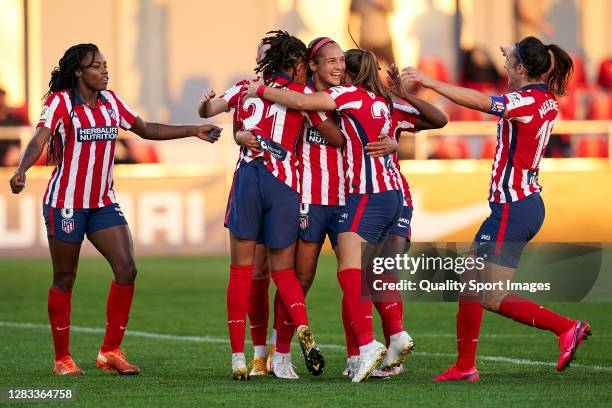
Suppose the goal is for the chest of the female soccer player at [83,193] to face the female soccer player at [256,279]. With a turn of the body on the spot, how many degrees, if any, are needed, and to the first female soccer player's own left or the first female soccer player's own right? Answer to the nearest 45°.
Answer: approximately 45° to the first female soccer player's own left

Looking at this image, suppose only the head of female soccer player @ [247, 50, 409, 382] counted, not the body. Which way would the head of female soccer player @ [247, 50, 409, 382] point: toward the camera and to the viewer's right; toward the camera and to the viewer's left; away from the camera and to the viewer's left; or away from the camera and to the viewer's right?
away from the camera and to the viewer's left

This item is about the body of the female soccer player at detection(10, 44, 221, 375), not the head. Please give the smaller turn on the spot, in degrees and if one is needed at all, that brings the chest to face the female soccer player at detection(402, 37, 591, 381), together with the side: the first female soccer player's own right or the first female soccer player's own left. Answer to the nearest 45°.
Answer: approximately 45° to the first female soccer player's own left

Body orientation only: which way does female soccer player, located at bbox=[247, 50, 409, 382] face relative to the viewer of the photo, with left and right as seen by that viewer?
facing away from the viewer and to the left of the viewer

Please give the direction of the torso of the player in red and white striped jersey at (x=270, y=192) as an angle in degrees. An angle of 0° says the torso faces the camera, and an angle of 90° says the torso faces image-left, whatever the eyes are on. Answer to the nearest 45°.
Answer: approximately 225°

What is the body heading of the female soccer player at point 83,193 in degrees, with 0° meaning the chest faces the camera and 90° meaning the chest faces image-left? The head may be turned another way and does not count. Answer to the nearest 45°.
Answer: approximately 315°
